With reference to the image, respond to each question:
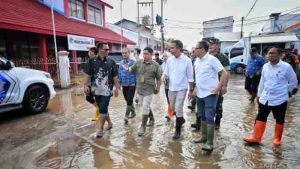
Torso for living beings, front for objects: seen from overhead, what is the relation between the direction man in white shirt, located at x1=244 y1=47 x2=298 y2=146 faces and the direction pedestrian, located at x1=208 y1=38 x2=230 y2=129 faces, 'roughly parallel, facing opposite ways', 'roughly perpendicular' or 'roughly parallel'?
roughly parallel

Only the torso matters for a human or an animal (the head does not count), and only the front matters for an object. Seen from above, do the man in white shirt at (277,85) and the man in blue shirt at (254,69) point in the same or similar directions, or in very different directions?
same or similar directions

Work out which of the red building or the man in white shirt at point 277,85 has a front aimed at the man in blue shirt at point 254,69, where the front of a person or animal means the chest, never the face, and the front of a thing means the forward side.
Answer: the red building

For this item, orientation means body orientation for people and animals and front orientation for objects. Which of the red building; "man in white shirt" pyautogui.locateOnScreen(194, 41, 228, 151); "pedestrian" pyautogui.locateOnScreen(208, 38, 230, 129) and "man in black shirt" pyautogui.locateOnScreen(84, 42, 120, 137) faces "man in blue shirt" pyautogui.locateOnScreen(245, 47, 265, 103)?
the red building

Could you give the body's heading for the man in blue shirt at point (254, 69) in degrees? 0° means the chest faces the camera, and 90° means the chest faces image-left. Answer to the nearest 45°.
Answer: approximately 45°

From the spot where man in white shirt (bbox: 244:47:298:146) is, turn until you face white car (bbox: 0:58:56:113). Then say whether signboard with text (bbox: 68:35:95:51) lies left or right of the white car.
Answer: right

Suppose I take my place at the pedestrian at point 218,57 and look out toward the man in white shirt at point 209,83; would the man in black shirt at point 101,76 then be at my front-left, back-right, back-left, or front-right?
front-right

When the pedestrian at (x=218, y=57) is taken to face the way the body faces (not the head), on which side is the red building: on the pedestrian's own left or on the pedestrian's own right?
on the pedestrian's own right

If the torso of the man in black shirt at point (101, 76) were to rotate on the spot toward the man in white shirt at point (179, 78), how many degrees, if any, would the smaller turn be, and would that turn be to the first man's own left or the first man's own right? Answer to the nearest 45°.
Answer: approximately 90° to the first man's own left

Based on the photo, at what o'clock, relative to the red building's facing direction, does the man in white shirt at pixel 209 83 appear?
The man in white shirt is roughly at 1 o'clock from the red building.

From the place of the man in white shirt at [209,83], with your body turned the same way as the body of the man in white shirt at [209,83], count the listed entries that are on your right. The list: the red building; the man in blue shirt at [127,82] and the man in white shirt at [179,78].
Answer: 3

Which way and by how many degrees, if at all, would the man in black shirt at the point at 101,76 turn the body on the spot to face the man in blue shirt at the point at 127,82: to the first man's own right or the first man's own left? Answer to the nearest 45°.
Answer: approximately 135° to the first man's own left

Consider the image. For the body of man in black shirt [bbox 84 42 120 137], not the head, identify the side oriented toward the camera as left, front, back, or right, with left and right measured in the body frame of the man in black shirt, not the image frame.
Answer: front

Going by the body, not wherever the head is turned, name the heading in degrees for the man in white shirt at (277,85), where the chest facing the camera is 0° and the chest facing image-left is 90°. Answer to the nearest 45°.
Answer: approximately 45°
